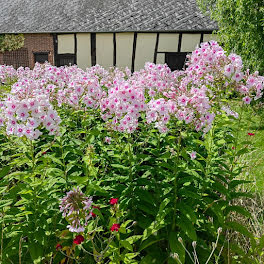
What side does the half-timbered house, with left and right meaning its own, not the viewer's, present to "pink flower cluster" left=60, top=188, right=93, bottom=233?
front

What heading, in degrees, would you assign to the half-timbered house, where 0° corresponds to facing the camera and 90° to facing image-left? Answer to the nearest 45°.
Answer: approximately 0°
